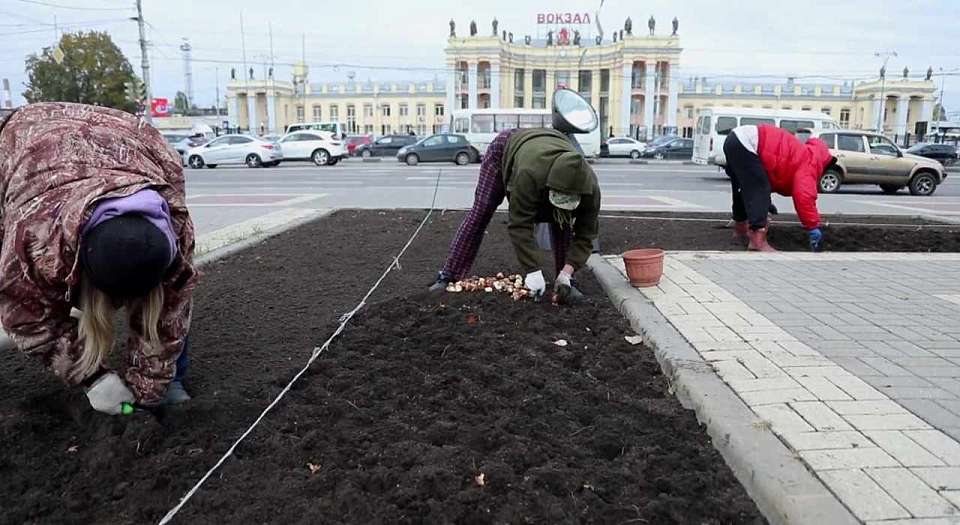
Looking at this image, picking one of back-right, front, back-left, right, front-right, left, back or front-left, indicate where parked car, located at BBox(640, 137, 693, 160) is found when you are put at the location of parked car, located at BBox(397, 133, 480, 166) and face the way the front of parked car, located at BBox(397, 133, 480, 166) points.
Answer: back-right

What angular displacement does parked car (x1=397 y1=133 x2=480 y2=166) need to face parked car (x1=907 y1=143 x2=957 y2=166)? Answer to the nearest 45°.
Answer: approximately 180°

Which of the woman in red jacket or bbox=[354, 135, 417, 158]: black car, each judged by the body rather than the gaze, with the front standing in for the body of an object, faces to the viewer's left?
the black car

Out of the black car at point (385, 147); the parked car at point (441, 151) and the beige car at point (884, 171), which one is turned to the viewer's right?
the beige car

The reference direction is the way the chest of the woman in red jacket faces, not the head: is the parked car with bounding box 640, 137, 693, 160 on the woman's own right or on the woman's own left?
on the woman's own left

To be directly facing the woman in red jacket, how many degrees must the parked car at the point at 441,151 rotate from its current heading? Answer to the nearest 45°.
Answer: approximately 90° to its left

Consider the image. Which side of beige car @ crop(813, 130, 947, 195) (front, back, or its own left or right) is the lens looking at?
right

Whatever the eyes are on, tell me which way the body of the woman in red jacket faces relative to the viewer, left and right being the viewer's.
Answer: facing to the right of the viewer

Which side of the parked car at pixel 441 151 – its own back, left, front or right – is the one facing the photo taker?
left

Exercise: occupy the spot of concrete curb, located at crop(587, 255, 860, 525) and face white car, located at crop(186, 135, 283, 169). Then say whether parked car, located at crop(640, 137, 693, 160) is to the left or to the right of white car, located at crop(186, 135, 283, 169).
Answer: right

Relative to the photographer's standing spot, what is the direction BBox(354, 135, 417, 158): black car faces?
facing to the left of the viewer

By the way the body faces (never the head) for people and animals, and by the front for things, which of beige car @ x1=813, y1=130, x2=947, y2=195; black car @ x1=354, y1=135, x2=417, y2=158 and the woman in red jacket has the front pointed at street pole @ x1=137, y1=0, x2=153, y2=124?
the black car

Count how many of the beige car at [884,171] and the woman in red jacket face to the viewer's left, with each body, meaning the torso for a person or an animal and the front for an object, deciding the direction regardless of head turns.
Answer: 0

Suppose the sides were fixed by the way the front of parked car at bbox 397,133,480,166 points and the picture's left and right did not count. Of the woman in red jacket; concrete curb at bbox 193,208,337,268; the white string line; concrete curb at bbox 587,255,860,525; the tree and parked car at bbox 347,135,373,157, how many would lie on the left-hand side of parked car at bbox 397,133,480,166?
4

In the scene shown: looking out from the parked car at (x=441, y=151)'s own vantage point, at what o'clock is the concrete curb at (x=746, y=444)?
The concrete curb is roughly at 9 o'clock from the parked car.

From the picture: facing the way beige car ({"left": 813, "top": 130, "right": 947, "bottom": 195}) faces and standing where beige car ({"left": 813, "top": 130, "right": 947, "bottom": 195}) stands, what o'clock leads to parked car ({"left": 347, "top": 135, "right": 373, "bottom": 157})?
The parked car is roughly at 7 o'clock from the beige car.
